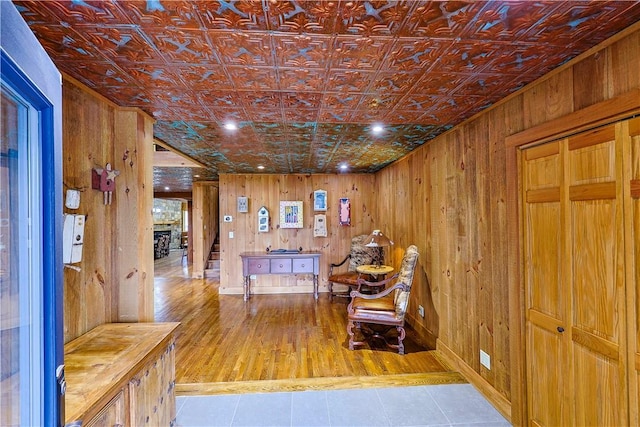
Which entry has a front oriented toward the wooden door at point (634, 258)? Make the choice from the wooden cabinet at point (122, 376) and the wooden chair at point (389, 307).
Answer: the wooden cabinet

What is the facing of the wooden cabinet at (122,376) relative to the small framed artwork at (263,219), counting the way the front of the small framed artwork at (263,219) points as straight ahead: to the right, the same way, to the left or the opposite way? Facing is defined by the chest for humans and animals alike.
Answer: to the left

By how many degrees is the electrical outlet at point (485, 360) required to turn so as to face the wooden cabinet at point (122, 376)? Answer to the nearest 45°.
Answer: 0° — it already faces it

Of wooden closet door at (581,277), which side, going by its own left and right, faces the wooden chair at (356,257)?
right

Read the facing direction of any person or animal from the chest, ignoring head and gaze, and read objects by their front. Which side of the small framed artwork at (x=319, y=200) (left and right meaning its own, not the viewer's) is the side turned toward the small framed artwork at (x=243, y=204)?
right

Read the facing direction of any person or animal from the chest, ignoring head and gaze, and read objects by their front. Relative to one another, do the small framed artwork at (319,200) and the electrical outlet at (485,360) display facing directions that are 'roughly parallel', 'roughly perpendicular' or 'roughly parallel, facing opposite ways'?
roughly perpendicular

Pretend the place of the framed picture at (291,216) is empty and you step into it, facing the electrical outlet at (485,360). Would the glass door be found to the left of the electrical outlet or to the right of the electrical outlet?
right

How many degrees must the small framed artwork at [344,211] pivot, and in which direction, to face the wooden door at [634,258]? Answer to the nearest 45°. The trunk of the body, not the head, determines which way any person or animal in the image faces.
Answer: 0° — it already faces it
